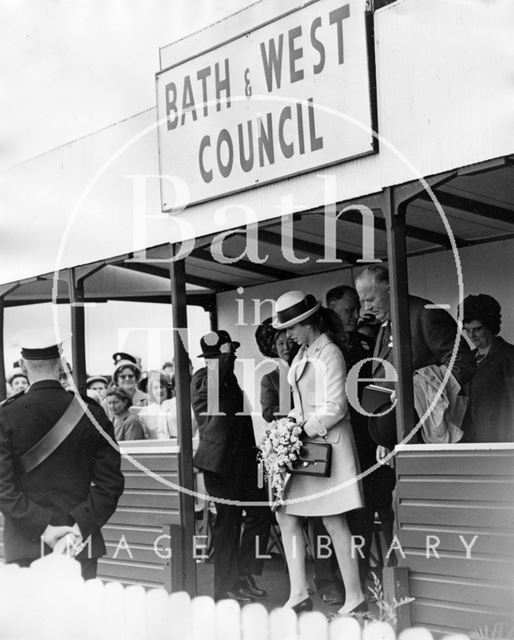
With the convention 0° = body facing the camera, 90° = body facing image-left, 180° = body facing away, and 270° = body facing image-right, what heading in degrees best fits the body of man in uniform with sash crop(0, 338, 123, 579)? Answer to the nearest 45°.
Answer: approximately 180°

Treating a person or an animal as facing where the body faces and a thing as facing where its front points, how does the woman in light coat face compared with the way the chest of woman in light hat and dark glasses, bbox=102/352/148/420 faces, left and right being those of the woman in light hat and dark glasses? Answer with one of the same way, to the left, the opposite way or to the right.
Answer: to the right

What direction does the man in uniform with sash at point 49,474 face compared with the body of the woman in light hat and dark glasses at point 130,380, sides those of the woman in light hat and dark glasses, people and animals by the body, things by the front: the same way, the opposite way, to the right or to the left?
the opposite way

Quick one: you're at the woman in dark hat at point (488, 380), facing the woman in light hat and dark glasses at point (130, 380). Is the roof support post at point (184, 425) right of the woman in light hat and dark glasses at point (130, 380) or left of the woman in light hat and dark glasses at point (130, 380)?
left

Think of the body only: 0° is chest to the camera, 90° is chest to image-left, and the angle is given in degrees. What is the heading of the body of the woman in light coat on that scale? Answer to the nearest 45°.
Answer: approximately 90°

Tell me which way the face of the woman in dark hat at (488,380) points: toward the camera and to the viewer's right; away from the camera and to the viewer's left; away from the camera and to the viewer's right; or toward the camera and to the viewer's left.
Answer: toward the camera and to the viewer's left

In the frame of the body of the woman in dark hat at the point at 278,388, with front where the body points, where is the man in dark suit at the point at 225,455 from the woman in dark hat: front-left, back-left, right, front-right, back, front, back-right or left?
right
